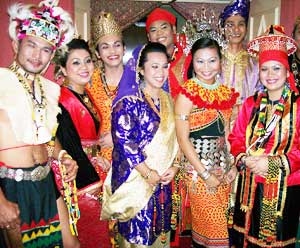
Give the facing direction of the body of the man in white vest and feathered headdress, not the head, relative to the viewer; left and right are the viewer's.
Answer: facing the viewer and to the right of the viewer
